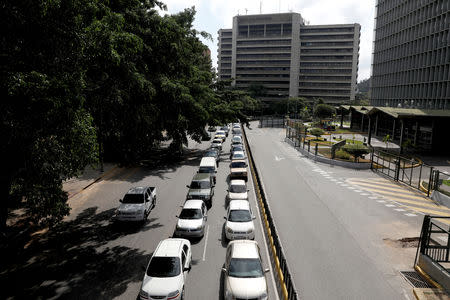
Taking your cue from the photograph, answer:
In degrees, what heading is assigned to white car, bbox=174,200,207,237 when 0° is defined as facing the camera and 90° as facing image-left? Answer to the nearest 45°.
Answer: approximately 0°

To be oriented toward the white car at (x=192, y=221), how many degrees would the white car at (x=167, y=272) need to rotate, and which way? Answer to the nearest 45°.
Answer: approximately 180°

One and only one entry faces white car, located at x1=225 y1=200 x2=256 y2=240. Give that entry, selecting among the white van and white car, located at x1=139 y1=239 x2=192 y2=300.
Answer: the white van

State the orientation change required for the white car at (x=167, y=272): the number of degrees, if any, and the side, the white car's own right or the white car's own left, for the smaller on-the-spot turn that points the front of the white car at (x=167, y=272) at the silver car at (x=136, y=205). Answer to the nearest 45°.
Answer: approximately 180°

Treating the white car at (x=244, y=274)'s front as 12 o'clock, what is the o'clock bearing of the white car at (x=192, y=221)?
the white car at (x=192, y=221) is roughly at 5 o'clock from the white car at (x=244, y=274).

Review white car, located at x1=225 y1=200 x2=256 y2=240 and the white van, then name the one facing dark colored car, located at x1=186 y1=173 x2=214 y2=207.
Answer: the white van

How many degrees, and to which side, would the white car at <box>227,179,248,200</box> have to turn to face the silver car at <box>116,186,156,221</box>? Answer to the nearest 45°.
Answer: approximately 45° to its right

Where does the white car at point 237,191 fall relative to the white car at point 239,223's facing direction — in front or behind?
behind

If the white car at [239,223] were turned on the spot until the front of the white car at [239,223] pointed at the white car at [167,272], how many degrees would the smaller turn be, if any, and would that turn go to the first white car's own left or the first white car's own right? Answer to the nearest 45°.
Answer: approximately 45° to the first white car's own right

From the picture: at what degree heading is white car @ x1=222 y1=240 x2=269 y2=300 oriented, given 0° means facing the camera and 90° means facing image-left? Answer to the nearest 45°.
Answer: approximately 0°
